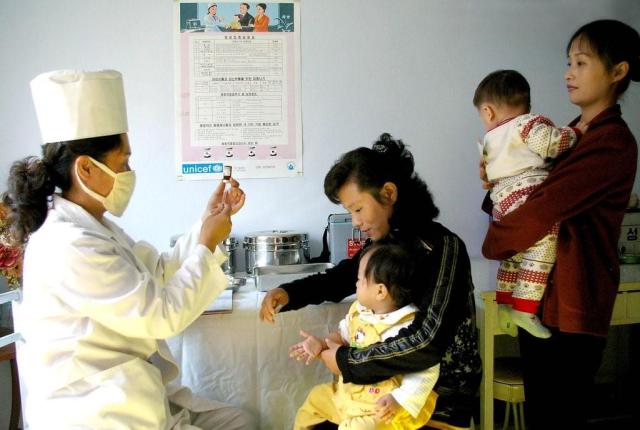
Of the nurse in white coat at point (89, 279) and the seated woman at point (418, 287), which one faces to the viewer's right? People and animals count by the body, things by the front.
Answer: the nurse in white coat

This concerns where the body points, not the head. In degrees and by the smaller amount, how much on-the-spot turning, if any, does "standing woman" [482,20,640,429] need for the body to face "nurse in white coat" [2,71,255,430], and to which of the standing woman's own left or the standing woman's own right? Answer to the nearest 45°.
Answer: approximately 45° to the standing woman's own left

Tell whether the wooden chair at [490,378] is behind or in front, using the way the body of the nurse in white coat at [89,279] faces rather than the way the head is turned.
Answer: in front

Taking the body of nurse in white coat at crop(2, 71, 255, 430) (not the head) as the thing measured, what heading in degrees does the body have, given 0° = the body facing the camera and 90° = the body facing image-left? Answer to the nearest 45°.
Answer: approximately 270°

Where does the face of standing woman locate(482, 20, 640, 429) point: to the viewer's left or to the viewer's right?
to the viewer's left

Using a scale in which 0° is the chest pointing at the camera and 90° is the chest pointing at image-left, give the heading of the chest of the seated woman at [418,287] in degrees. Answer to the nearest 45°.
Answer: approximately 90°

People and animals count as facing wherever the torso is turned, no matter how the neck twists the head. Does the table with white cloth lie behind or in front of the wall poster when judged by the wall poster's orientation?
in front

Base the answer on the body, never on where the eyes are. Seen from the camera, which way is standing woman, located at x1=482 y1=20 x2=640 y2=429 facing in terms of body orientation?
to the viewer's left

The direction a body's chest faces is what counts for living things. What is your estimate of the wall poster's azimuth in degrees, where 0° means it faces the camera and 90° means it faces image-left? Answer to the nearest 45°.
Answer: approximately 0°
